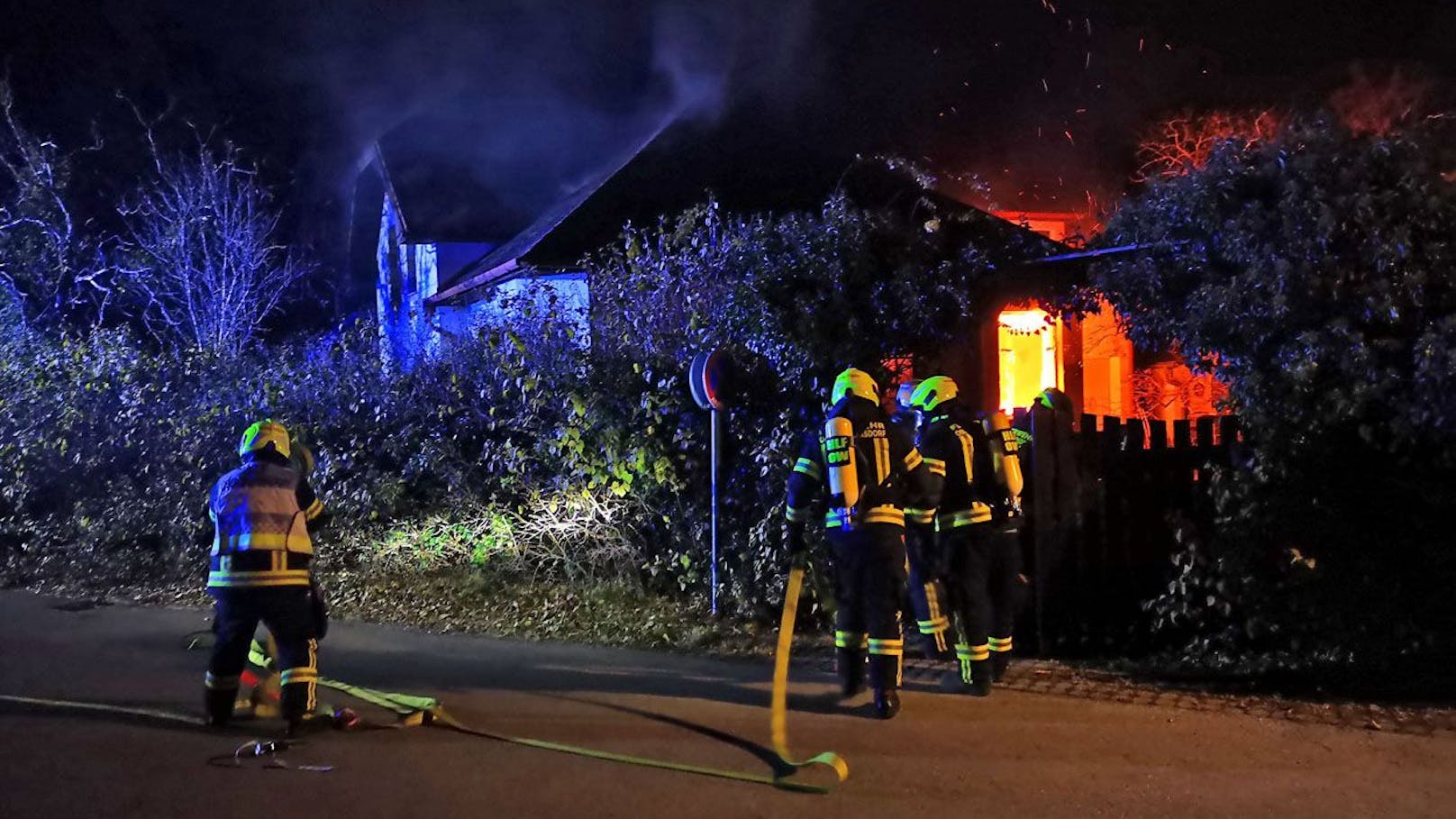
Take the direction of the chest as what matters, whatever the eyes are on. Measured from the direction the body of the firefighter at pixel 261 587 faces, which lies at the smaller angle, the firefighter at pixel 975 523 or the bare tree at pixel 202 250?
the bare tree

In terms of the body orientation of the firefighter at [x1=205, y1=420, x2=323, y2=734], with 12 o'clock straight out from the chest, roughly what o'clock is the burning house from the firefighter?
The burning house is roughly at 1 o'clock from the firefighter.

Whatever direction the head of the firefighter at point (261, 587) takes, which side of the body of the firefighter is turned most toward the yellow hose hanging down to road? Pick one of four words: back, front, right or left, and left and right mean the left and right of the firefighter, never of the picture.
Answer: right

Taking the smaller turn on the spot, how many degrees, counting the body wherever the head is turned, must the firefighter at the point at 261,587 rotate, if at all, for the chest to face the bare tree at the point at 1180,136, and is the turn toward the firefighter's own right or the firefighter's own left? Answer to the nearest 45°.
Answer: approximately 45° to the firefighter's own right

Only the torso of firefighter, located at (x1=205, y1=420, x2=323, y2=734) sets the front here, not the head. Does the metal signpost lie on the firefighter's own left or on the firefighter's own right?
on the firefighter's own right

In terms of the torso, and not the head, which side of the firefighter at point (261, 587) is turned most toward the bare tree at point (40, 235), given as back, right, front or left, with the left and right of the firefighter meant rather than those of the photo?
front

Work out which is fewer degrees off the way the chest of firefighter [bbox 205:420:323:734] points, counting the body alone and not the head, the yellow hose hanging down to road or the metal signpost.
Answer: the metal signpost

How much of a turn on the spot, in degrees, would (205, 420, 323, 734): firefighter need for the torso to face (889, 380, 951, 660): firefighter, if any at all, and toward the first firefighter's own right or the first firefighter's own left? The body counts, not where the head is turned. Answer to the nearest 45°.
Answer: approximately 90° to the first firefighter's own right

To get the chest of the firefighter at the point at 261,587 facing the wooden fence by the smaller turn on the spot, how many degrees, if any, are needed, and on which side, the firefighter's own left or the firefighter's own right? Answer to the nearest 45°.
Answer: approximately 90° to the firefighter's own right

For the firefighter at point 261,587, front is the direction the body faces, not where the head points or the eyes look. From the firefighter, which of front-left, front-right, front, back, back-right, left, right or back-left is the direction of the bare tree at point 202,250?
front

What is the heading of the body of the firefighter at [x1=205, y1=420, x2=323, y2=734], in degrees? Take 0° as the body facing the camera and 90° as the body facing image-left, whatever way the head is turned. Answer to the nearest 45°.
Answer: approximately 180°
